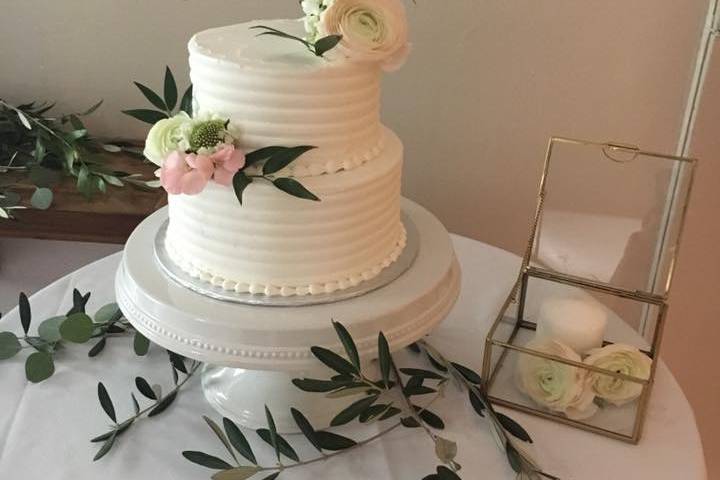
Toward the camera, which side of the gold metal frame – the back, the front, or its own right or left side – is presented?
front

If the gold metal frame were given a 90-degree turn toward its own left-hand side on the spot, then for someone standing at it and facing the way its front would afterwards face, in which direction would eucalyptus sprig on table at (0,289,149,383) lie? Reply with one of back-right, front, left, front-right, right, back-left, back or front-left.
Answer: back
